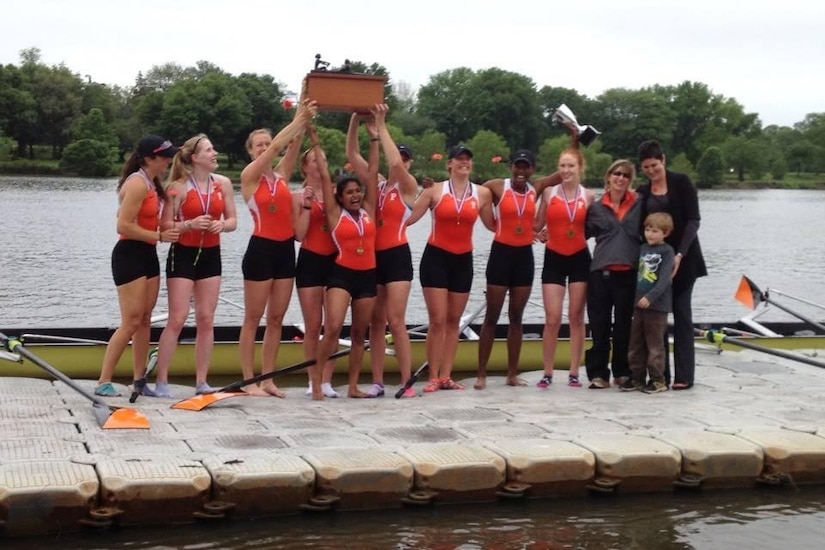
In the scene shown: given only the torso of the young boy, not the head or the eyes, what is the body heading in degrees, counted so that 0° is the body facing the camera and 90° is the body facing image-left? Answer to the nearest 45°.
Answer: approximately 45°

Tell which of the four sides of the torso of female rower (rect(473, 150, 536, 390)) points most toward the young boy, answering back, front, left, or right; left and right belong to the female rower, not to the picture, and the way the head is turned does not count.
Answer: left

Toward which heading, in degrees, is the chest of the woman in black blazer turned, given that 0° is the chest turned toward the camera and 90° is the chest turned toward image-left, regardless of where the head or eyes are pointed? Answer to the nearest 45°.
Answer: approximately 45°

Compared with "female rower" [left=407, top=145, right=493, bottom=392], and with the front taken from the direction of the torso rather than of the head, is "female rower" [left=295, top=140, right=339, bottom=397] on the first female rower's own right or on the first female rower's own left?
on the first female rower's own right

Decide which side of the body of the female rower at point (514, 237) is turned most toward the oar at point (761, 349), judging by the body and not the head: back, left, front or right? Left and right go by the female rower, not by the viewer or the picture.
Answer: left

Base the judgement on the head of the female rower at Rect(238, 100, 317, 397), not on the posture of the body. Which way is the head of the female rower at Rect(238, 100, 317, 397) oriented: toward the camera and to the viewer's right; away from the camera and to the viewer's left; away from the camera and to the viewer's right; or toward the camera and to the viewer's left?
toward the camera and to the viewer's right

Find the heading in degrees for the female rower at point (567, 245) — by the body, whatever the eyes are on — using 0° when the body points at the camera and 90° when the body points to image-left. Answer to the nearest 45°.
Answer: approximately 0°

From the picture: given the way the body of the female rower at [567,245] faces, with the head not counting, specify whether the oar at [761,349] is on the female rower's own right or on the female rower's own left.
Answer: on the female rower's own left
